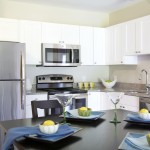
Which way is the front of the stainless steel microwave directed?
toward the camera

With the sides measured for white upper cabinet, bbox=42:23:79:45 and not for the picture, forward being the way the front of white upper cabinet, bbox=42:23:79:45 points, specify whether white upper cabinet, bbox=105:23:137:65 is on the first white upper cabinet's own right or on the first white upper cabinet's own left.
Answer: on the first white upper cabinet's own left

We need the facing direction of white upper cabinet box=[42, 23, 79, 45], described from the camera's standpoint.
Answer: facing the viewer

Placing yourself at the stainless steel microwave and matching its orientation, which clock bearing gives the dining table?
The dining table is roughly at 12 o'clock from the stainless steel microwave.

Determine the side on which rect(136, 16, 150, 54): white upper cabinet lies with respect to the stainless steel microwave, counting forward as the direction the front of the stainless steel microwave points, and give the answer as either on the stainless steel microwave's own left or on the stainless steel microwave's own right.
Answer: on the stainless steel microwave's own left

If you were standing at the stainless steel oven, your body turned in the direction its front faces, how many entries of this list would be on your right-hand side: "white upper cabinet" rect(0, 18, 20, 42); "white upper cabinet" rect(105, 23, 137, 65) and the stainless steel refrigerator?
2

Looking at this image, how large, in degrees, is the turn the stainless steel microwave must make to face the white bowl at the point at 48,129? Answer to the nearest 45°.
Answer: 0° — it already faces it

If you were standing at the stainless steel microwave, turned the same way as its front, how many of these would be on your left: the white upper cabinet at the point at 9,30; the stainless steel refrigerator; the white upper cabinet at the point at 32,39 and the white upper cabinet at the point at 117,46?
1

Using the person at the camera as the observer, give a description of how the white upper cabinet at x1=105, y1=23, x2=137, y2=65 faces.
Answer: facing the viewer and to the left of the viewer

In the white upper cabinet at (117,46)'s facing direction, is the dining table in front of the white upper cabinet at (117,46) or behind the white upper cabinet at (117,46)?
in front

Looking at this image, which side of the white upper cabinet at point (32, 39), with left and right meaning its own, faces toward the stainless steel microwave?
left
